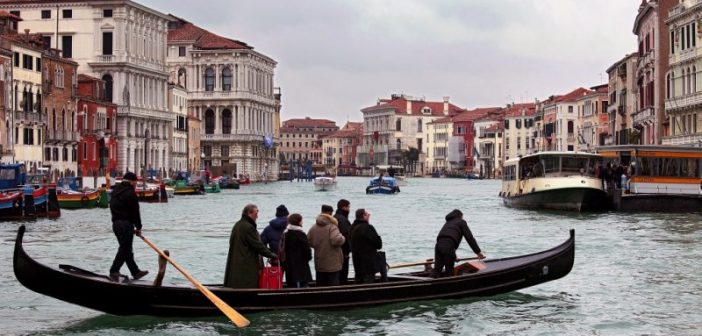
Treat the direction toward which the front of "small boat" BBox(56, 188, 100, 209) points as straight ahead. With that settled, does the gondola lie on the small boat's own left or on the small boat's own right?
on the small boat's own right

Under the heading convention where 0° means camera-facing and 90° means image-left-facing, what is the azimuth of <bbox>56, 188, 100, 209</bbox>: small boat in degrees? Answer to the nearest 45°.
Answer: approximately 270°

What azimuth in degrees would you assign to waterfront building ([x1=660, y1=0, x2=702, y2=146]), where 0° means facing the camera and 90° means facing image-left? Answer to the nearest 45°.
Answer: approximately 45°

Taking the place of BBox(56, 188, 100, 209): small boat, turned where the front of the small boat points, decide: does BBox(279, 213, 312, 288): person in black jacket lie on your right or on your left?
on your right
